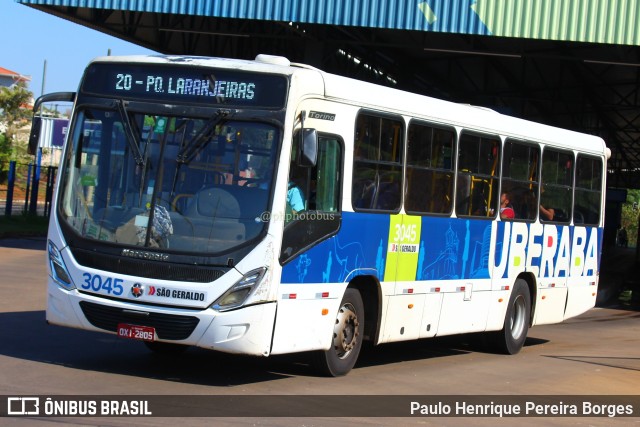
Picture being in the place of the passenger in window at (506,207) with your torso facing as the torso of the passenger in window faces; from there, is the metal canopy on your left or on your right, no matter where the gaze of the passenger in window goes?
on your right

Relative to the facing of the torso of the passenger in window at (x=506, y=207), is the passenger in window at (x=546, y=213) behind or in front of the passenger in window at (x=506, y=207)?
behind

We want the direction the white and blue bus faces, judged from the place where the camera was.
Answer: facing the viewer and to the left of the viewer

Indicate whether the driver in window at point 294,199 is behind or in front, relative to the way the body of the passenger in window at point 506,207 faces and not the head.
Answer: in front
